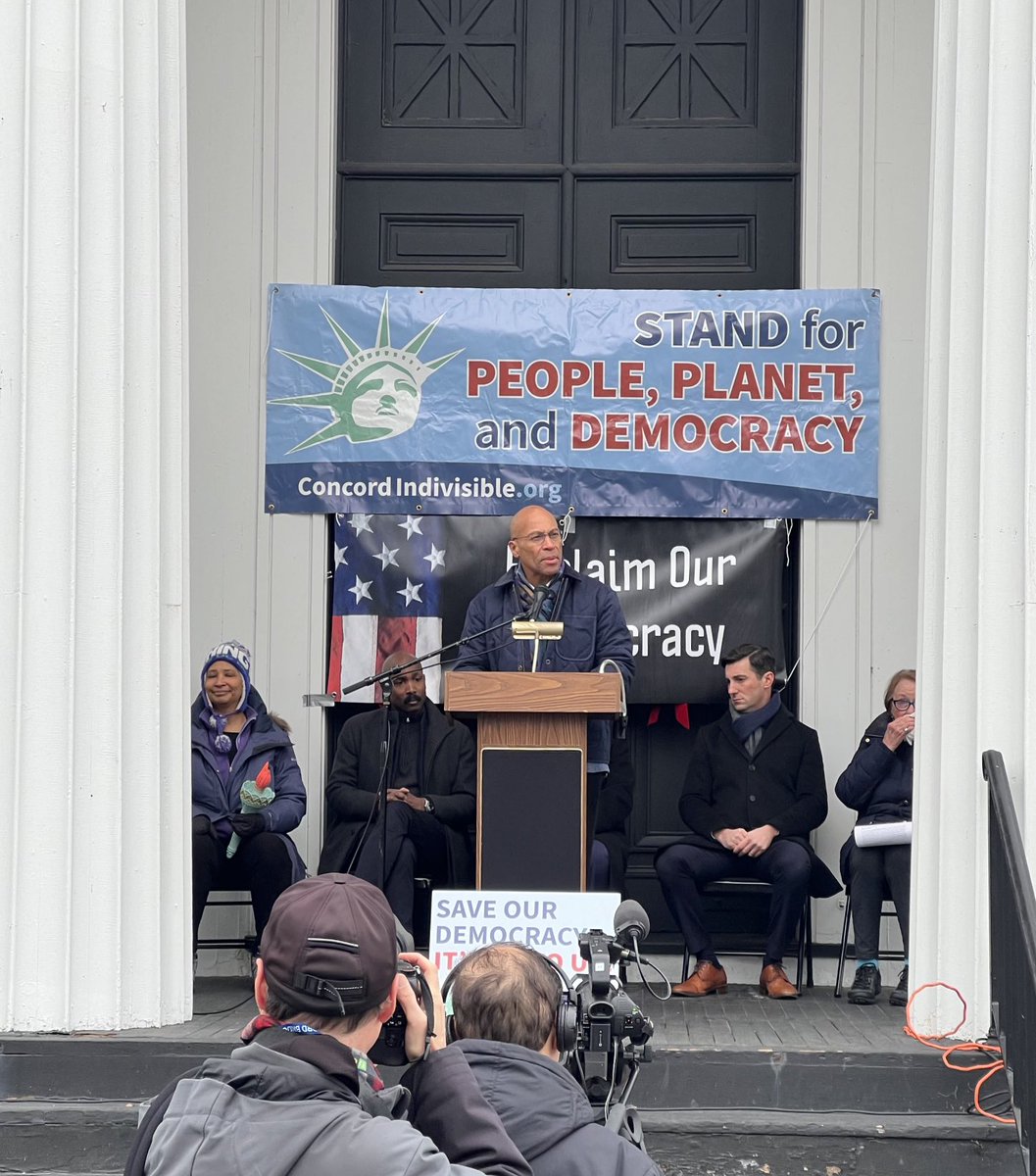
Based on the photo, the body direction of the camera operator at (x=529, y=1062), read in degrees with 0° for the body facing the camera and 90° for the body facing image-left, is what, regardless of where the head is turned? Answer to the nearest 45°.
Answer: approximately 180°

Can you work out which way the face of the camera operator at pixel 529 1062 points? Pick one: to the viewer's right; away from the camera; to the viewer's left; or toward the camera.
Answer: away from the camera

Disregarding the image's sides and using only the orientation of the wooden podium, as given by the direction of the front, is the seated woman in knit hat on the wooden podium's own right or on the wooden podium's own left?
on the wooden podium's own right

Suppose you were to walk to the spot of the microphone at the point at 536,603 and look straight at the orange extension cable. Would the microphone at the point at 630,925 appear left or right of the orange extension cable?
right

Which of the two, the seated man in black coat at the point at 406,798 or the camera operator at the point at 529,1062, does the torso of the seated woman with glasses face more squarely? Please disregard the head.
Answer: the camera operator

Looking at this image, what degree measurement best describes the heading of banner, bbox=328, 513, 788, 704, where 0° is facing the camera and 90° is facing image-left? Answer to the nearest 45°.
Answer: approximately 0°

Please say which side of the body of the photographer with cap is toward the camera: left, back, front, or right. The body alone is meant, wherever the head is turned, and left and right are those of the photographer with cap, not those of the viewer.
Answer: back

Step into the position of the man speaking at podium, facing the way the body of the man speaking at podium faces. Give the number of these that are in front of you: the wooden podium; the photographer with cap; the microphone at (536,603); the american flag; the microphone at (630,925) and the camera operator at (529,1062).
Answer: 5

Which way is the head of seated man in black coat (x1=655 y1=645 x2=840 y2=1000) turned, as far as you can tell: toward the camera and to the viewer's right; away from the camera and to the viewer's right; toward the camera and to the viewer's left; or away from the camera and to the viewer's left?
toward the camera and to the viewer's left

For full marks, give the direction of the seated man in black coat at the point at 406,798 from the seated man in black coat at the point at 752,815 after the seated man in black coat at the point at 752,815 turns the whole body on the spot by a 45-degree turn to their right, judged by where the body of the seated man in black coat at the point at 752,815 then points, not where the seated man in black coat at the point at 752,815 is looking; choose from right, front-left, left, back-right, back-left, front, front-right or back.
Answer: front-right

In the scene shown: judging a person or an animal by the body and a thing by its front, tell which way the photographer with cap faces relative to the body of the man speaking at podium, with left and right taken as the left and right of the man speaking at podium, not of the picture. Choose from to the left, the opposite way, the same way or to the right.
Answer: the opposite way

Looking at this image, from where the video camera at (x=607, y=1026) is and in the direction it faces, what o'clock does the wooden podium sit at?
The wooden podium is roughly at 12 o'clock from the video camera.

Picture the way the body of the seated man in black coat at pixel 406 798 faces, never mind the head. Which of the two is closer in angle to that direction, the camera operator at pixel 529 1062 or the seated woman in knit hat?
the camera operator

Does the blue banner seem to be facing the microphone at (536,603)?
yes

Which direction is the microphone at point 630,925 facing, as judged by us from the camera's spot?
facing away from the viewer

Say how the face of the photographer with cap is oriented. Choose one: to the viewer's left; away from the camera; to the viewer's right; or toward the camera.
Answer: away from the camera
